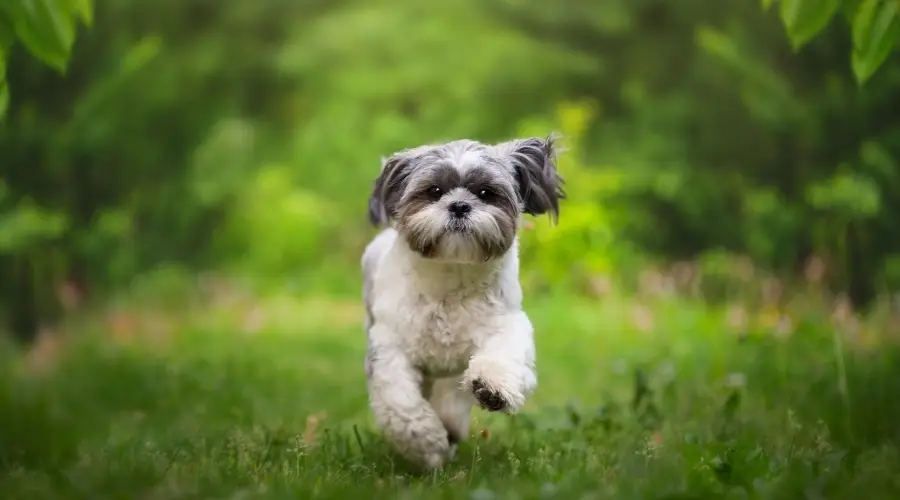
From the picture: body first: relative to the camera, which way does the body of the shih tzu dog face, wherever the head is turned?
toward the camera
